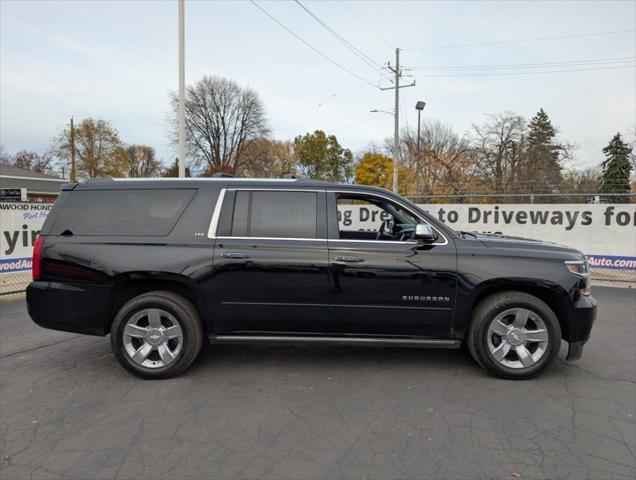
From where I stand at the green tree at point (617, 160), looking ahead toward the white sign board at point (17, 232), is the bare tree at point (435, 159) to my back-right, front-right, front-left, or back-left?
front-right

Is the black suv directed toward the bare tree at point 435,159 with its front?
no

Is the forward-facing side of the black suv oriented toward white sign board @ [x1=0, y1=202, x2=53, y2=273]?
no

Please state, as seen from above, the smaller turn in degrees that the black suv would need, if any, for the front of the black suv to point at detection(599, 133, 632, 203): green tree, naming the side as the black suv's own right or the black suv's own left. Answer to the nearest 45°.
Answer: approximately 45° to the black suv's own left

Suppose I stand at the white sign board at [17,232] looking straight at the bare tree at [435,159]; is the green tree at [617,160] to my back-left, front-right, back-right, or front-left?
front-right

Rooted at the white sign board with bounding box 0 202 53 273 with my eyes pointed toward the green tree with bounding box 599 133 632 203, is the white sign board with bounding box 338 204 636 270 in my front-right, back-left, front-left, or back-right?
front-right

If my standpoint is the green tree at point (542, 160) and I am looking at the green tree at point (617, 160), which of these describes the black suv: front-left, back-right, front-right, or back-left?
back-right

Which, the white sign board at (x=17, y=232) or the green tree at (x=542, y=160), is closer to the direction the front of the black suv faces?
the green tree

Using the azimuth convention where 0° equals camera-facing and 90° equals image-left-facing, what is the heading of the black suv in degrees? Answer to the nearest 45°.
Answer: approximately 270°

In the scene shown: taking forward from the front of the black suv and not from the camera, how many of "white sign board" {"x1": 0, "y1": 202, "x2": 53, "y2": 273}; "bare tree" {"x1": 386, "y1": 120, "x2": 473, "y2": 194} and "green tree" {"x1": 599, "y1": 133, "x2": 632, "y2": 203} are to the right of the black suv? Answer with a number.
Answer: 0

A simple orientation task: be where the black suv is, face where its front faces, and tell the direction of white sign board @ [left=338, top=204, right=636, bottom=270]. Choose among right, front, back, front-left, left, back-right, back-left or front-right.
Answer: front-left

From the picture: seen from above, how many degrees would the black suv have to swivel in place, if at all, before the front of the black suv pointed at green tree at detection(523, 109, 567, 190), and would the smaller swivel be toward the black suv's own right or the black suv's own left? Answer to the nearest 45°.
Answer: approximately 45° to the black suv's own left
